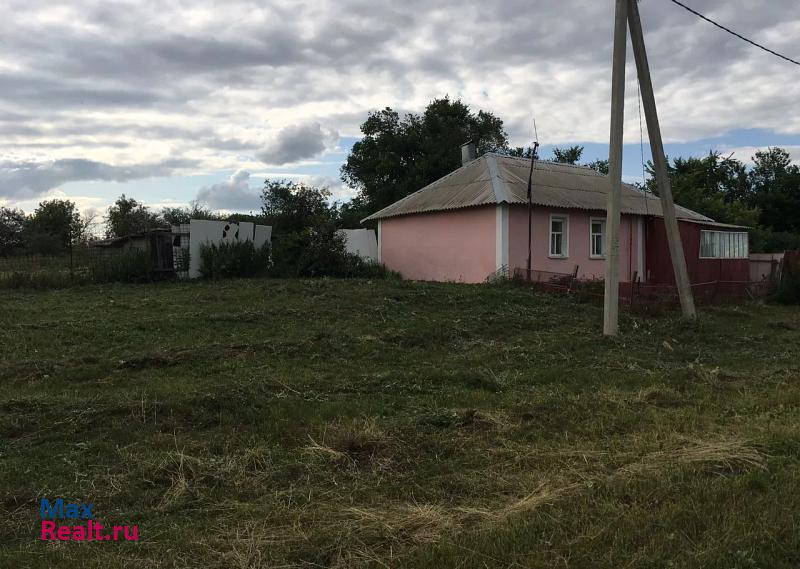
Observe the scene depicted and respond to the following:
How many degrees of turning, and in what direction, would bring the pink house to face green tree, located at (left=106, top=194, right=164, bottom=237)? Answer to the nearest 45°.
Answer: approximately 180°

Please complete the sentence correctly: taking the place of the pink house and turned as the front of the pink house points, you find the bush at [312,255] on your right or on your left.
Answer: on your right

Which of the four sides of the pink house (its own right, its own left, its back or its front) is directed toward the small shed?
right

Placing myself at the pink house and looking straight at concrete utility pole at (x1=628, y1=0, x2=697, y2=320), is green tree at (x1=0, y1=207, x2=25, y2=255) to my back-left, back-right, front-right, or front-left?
back-right

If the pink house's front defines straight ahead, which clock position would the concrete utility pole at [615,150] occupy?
The concrete utility pole is roughly at 1 o'clock from the pink house.

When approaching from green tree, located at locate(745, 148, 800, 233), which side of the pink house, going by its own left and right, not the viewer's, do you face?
left

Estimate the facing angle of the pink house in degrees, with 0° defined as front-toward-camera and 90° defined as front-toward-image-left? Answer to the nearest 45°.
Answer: approximately 315°

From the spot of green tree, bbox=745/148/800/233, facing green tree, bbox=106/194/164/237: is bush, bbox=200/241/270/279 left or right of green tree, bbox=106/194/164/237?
left

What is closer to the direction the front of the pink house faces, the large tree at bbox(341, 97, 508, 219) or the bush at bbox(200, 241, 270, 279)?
the bush

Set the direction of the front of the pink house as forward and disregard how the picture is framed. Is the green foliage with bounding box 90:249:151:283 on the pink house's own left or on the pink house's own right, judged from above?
on the pink house's own right

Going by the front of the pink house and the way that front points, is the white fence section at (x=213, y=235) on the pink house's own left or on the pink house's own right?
on the pink house's own right

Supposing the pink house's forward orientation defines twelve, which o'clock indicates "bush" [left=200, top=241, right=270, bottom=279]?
The bush is roughly at 3 o'clock from the pink house.
